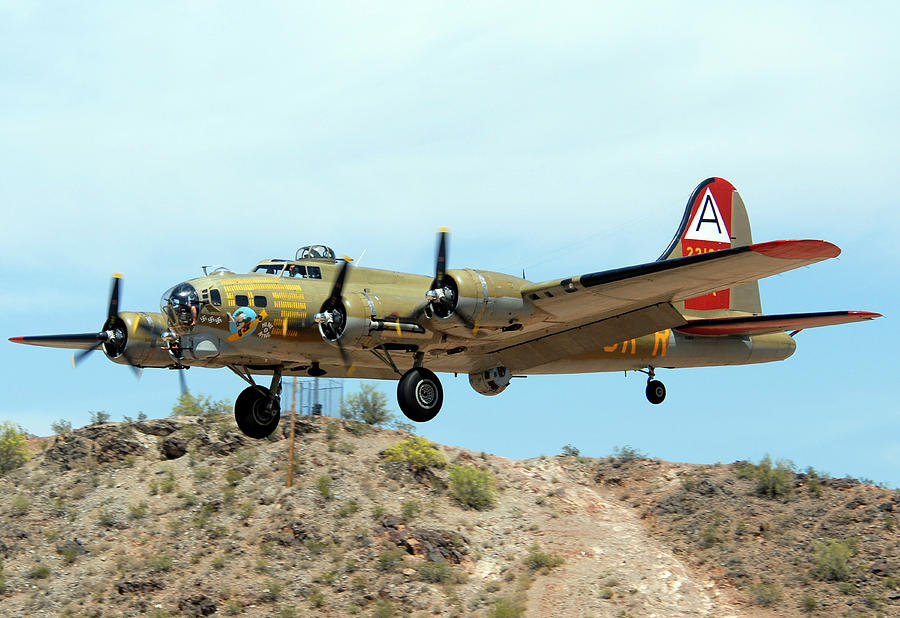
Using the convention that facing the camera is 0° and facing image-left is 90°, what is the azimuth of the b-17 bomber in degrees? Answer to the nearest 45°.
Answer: approximately 45°

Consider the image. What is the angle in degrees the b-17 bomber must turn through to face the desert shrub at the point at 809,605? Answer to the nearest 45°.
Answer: approximately 180°

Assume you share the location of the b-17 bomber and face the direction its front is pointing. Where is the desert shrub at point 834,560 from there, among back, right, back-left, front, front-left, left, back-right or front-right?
back

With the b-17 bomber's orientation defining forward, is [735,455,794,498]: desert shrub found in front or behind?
behind

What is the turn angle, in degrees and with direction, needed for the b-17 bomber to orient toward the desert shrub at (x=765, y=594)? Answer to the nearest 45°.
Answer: approximately 180°
